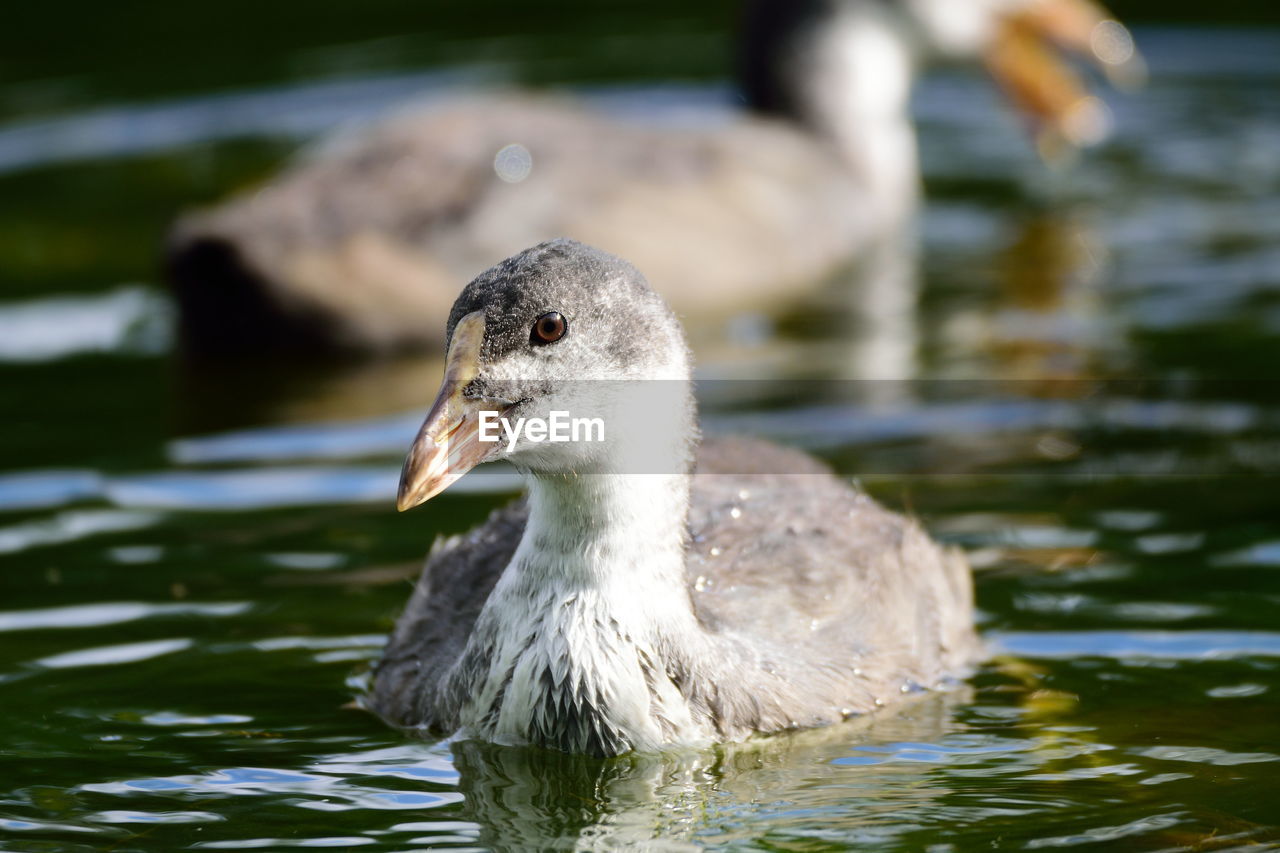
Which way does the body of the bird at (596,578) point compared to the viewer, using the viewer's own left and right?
facing the viewer and to the left of the viewer

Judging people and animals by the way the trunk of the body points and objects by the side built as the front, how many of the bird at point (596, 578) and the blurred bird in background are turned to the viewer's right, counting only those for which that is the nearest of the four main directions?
1

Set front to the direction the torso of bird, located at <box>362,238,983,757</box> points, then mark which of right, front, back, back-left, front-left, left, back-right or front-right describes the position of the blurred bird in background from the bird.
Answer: back-right

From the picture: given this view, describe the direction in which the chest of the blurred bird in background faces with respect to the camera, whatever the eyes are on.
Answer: to the viewer's right

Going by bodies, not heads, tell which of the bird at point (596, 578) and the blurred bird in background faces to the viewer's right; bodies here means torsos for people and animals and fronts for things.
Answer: the blurred bird in background

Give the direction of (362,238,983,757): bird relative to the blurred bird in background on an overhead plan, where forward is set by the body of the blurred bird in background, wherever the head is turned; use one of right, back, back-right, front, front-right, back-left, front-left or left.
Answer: right
